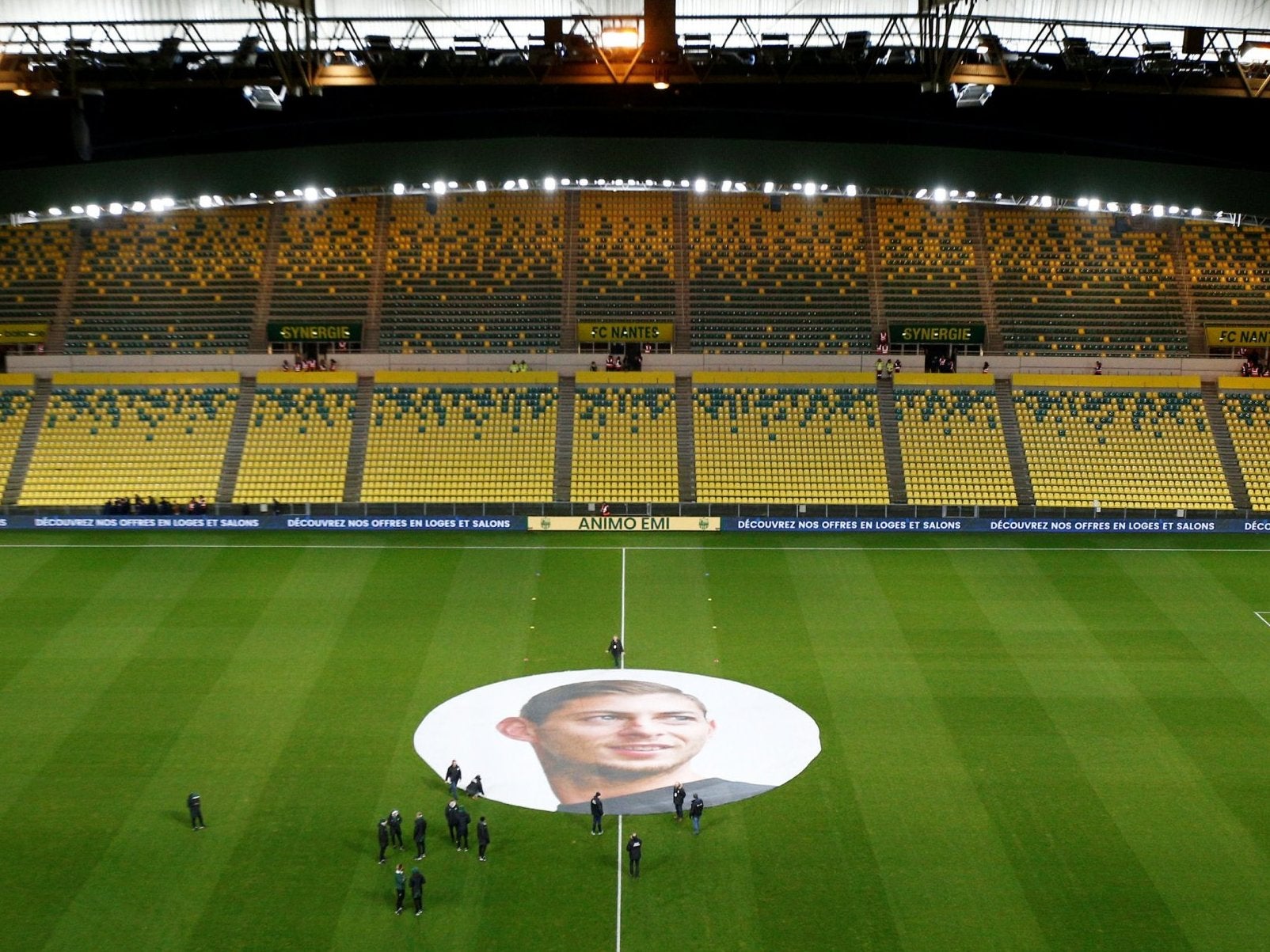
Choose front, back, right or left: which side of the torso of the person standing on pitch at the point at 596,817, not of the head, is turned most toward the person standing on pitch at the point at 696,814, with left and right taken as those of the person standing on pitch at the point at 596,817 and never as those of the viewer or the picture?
right

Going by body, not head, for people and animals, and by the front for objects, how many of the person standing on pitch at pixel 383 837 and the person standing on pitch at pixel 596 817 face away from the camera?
1

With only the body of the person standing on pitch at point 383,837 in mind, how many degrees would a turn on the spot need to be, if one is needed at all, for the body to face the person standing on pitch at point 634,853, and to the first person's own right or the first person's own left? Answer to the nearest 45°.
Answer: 0° — they already face them

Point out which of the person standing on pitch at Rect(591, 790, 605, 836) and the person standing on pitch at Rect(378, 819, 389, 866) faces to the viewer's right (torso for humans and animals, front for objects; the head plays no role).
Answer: the person standing on pitch at Rect(378, 819, 389, 866)

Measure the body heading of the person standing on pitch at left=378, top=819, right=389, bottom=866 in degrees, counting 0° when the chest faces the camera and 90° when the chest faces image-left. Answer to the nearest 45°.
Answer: approximately 270°

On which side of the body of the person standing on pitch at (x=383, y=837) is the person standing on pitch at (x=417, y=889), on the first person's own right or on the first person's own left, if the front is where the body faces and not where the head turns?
on the first person's own right

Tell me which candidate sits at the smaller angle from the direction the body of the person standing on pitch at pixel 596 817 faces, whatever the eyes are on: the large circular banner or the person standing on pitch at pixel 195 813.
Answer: the large circular banner
